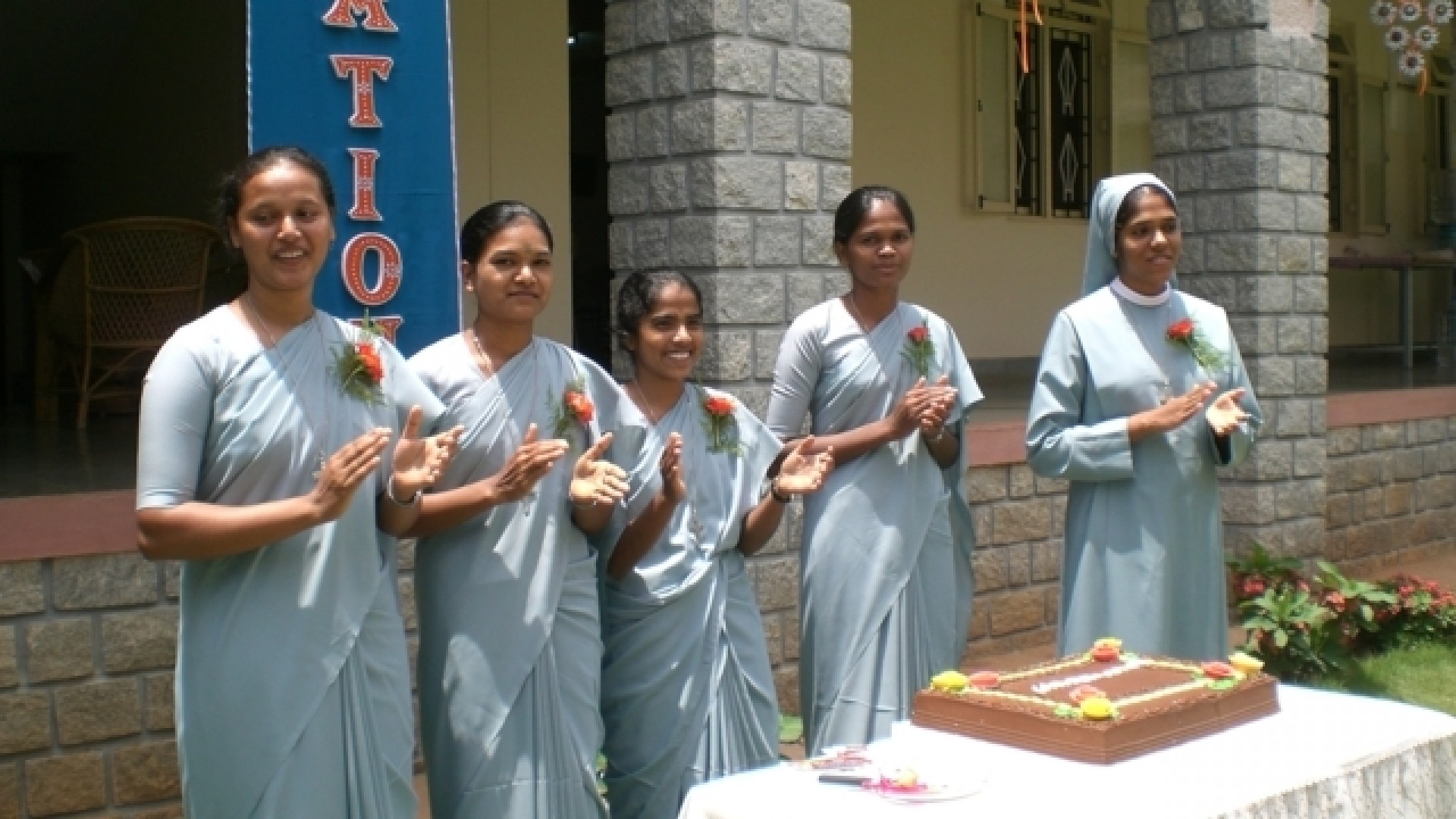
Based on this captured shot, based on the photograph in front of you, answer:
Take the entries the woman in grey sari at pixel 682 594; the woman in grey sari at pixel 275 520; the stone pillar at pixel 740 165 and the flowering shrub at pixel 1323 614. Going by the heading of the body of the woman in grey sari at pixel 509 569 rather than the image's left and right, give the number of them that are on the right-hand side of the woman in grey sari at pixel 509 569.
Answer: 1

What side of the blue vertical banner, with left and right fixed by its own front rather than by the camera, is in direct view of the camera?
front

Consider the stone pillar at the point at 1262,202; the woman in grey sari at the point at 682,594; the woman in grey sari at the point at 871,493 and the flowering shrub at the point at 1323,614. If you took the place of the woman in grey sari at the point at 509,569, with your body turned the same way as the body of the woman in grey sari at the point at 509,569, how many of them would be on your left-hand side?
4

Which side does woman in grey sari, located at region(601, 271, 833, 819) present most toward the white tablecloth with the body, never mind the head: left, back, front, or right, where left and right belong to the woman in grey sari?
front

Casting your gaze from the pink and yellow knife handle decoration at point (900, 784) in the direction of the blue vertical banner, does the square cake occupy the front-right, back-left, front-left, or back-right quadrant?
front-right

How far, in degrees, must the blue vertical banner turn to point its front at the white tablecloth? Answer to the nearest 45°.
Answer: approximately 45° to its left

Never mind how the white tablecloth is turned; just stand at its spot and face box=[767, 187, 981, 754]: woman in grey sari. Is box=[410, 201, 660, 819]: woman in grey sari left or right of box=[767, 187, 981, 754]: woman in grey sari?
left

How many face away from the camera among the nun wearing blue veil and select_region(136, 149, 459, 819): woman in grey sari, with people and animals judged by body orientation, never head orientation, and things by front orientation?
0

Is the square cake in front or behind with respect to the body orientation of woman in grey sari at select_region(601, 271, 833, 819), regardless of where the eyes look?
in front

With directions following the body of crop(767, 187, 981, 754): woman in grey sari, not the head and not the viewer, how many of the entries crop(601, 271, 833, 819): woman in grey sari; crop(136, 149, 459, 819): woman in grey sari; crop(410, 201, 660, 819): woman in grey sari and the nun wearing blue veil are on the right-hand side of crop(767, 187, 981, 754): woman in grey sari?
3

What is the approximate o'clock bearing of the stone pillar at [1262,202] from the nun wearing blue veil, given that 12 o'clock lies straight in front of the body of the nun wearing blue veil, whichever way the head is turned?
The stone pillar is roughly at 8 o'clock from the nun wearing blue veil.

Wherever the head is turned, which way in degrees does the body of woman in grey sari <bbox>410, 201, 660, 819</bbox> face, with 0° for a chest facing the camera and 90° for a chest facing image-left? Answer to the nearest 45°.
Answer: approximately 315°

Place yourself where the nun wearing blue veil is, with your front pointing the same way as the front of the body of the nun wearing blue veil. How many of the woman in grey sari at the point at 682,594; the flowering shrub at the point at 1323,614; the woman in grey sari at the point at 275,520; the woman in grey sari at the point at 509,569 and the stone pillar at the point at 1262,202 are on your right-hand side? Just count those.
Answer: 3

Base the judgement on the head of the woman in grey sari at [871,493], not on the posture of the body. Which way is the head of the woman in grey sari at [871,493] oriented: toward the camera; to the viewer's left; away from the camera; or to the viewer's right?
toward the camera

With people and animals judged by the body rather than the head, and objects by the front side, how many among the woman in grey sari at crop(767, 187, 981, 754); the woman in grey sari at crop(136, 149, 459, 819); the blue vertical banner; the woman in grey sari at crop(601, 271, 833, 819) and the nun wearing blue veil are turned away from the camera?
0

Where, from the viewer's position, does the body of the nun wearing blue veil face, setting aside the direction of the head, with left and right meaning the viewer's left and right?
facing the viewer and to the right of the viewer

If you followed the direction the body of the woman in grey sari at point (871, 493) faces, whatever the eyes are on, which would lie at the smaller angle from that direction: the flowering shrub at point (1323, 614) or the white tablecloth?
the white tablecloth
